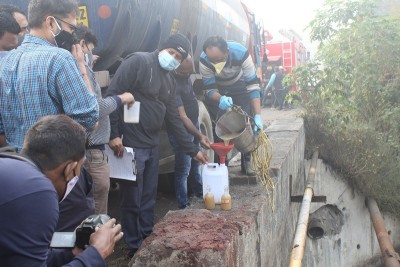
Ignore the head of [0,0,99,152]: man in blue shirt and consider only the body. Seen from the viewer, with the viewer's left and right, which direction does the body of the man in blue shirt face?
facing away from the viewer and to the right of the viewer

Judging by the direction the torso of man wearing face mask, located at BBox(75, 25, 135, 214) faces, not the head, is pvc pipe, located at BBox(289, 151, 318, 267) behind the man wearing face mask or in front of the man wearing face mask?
in front

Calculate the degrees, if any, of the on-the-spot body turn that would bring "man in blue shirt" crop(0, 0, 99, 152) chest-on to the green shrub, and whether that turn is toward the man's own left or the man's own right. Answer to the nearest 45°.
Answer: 0° — they already face it

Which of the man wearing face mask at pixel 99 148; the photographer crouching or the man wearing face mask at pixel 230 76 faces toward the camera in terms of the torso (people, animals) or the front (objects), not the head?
the man wearing face mask at pixel 230 76

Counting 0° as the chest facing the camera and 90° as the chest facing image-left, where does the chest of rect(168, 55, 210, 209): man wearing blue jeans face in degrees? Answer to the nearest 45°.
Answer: approximately 315°

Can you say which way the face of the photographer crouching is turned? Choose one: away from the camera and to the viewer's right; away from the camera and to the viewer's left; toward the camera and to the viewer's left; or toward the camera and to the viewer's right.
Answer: away from the camera and to the viewer's right

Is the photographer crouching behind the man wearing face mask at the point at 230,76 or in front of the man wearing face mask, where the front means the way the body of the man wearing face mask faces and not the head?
in front

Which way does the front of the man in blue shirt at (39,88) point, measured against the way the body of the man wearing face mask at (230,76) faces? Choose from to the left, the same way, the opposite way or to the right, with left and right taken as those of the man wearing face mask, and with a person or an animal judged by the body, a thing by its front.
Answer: the opposite way

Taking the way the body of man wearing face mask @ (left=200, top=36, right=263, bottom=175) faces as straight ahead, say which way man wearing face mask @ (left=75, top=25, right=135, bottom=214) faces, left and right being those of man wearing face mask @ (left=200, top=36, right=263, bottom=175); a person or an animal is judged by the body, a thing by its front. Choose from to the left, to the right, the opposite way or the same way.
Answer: to the left

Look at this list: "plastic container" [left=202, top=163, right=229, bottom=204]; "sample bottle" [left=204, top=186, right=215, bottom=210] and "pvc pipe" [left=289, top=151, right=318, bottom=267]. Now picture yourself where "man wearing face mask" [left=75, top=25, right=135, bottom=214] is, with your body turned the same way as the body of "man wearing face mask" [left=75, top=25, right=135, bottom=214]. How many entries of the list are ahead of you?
3

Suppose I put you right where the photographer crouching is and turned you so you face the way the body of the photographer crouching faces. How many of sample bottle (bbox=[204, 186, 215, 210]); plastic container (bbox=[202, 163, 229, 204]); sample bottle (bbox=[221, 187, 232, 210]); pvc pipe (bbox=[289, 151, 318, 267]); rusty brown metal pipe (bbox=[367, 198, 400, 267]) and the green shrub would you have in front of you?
6

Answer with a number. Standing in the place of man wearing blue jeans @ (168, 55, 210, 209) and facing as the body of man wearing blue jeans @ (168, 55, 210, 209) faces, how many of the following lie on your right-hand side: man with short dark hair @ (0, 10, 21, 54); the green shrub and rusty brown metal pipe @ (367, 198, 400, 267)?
1

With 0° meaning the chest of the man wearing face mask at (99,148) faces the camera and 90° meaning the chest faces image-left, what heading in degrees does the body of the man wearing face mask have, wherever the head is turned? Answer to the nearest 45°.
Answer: approximately 270°

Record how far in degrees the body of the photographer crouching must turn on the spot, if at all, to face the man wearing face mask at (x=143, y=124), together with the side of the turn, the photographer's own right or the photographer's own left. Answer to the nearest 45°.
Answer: approximately 45° to the photographer's own left
